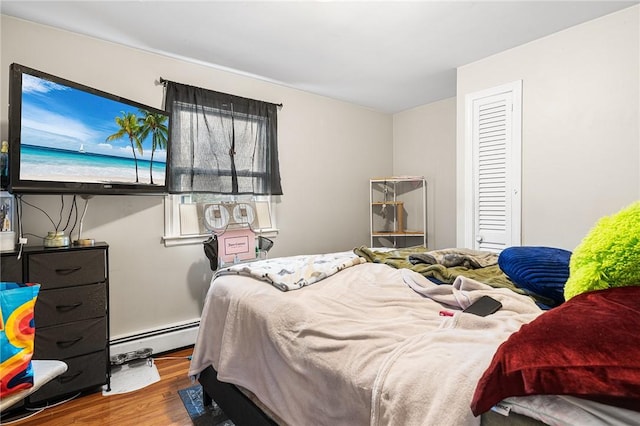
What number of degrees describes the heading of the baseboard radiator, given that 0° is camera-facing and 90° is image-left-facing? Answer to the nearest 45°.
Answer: approximately 315°

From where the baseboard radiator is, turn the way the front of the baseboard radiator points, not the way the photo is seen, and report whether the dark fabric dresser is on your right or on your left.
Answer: on your right

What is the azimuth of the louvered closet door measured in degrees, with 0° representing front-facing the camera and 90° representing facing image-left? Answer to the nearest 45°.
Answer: approximately 45°

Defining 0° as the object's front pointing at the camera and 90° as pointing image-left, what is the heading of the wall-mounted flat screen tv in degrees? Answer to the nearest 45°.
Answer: approximately 315°

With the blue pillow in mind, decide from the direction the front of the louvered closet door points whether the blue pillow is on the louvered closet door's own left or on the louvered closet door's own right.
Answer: on the louvered closet door's own left
